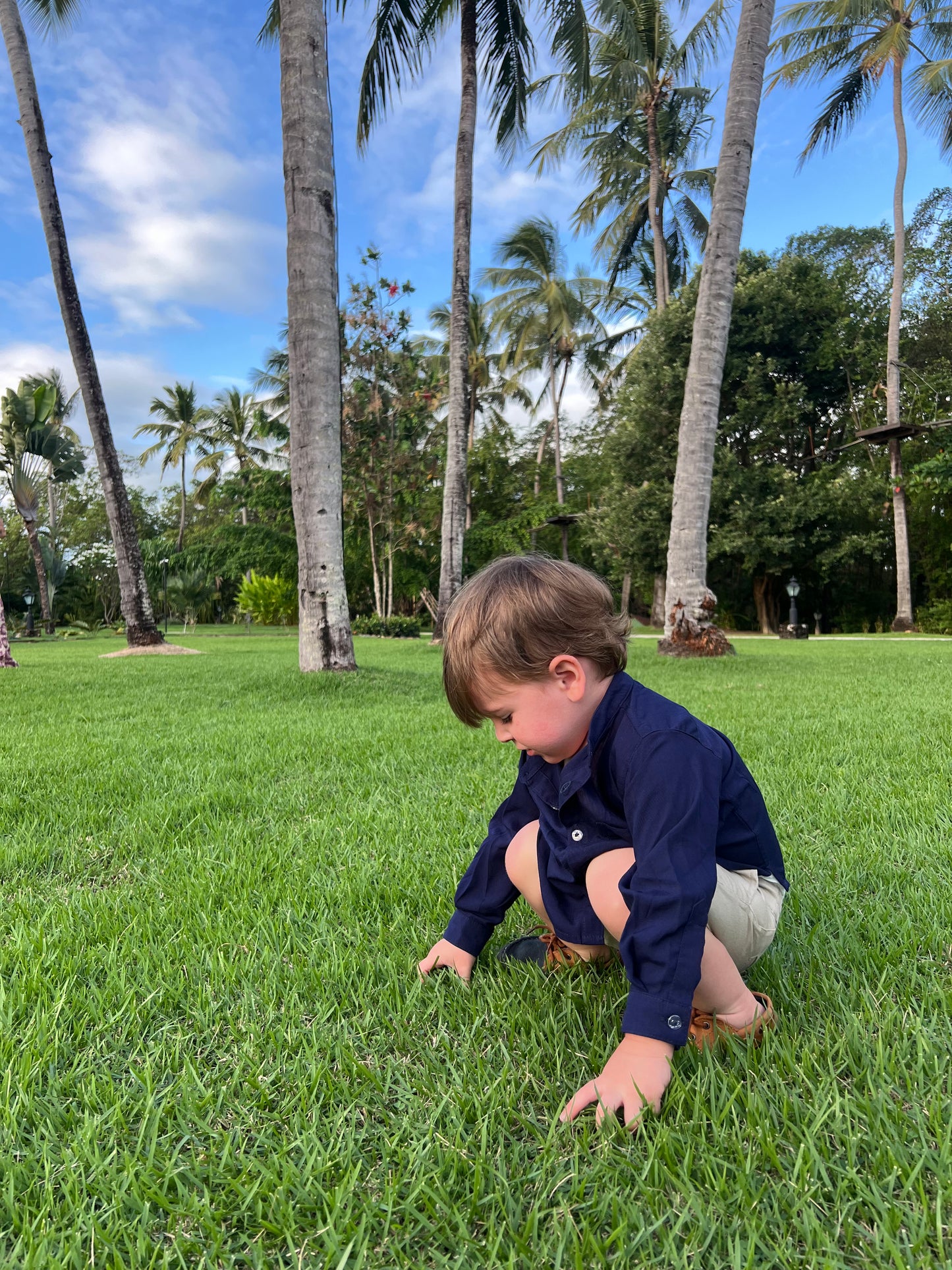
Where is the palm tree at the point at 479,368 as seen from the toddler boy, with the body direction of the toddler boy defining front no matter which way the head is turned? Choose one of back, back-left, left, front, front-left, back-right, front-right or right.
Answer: back-right

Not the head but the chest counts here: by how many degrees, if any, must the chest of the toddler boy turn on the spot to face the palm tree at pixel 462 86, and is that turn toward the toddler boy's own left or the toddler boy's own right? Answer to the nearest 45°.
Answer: approximately 135° to the toddler boy's own right

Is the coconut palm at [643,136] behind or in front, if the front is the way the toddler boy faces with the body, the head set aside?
behind

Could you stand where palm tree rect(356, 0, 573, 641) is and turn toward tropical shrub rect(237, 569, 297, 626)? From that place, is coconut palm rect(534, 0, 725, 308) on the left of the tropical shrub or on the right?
right

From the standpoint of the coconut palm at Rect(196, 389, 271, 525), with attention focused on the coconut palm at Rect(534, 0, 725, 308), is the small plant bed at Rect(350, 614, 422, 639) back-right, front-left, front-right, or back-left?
front-right

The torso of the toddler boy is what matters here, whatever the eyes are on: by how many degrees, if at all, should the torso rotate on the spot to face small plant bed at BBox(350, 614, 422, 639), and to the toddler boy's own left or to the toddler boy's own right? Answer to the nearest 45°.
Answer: approximately 135° to the toddler boy's own right

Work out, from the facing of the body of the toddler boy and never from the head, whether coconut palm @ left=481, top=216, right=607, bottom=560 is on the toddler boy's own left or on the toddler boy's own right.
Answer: on the toddler boy's own right

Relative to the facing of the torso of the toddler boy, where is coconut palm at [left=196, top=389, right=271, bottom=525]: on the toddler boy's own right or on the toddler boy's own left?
on the toddler boy's own right

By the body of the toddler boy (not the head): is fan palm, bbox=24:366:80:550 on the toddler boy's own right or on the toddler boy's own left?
on the toddler boy's own right

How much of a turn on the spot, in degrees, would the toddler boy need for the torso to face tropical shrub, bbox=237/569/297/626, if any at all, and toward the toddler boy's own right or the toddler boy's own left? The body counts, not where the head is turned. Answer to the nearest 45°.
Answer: approximately 90° to the toddler boy's own right

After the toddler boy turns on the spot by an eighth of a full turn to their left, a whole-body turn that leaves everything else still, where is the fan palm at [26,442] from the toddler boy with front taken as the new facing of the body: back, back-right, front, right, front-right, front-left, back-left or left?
back-right

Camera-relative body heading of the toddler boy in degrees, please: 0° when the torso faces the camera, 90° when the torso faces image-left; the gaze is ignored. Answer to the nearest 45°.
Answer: approximately 45°

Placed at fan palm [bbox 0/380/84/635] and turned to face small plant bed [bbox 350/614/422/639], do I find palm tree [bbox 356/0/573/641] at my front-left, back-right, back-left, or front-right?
front-right
